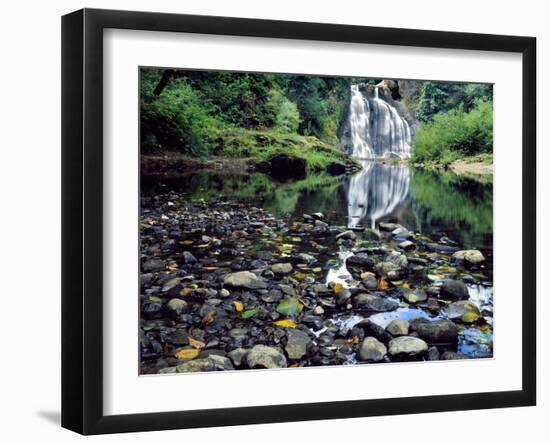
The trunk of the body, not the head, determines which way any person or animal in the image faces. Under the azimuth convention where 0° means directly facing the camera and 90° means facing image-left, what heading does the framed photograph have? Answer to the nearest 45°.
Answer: approximately 315°
